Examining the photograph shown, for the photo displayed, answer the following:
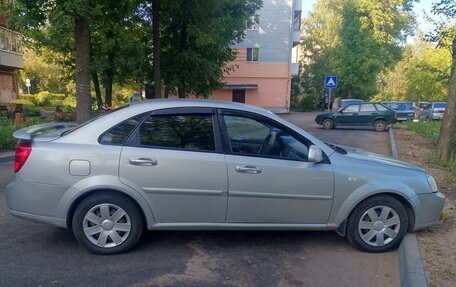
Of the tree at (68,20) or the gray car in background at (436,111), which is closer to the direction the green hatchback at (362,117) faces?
the tree

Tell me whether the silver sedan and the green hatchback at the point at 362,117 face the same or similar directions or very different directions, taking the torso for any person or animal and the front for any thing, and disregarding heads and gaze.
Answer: very different directions

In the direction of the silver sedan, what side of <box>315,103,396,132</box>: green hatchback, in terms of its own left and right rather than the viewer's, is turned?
left

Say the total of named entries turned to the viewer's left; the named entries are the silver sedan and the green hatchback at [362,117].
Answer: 1

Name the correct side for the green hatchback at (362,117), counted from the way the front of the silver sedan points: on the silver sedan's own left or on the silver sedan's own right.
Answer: on the silver sedan's own left

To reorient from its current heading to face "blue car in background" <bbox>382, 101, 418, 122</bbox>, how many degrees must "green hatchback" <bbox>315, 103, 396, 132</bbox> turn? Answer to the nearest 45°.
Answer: approximately 135° to its right

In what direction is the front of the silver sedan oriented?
to the viewer's right

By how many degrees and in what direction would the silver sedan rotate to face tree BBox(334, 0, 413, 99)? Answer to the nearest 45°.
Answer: approximately 45° to its left

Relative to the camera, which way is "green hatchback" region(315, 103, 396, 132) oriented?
to the viewer's left

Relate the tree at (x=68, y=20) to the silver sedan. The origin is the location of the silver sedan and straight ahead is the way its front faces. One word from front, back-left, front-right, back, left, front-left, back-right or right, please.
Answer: back-left

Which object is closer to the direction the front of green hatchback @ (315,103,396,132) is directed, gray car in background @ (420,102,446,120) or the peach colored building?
the peach colored building

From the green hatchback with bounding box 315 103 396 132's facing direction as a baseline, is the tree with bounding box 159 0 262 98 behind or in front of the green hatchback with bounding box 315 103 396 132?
in front

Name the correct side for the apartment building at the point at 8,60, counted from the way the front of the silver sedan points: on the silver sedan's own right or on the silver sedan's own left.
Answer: on the silver sedan's own left

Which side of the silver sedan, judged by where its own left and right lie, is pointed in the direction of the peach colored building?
left

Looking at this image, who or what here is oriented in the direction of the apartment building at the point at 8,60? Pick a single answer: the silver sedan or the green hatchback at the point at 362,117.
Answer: the green hatchback
